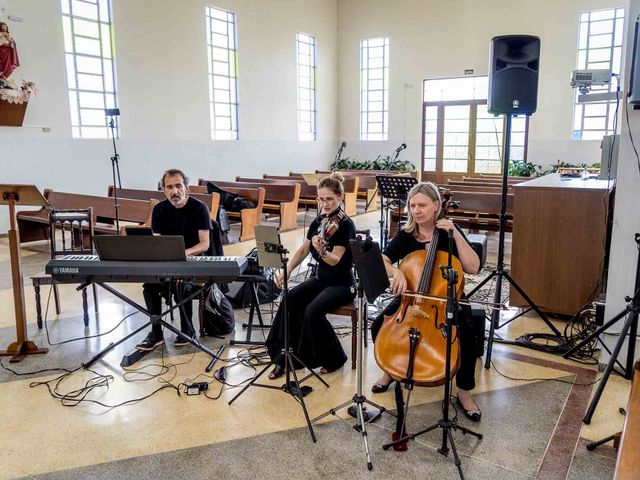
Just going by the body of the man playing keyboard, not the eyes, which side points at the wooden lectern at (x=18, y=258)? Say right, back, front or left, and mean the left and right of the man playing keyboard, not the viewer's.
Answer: right

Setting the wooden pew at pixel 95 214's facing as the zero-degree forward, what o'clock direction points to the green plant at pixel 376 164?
The green plant is roughly at 6 o'clock from the wooden pew.

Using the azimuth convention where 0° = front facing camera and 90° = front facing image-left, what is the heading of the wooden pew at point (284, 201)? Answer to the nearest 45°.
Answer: approximately 45°

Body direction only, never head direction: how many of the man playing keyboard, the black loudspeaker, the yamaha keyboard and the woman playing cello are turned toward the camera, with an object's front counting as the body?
3

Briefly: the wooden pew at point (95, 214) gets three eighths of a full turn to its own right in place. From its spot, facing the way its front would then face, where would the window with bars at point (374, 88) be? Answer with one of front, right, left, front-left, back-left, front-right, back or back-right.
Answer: front-right

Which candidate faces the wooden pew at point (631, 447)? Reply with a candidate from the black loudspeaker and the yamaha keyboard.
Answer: the black loudspeaker

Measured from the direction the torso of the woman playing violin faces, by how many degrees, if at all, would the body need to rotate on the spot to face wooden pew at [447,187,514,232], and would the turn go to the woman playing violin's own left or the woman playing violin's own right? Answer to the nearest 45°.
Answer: approximately 180°

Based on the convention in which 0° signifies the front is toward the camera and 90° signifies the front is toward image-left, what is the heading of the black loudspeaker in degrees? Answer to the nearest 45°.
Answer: approximately 0°
